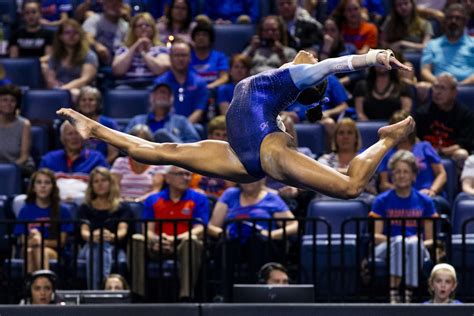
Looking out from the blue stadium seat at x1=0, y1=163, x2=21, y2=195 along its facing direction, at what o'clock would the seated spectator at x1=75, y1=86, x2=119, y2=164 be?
The seated spectator is roughly at 8 o'clock from the blue stadium seat.

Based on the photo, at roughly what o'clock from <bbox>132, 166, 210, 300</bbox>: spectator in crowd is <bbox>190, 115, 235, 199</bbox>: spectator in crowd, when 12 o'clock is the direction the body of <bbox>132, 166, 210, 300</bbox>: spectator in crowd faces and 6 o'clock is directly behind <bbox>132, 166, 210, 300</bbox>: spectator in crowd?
<bbox>190, 115, 235, 199</bbox>: spectator in crowd is roughly at 7 o'clock from <bbox>132, 166, 210, 300</bbox>: spectator in crowd.

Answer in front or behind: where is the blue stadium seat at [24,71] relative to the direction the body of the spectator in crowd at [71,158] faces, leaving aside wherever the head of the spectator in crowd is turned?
behind

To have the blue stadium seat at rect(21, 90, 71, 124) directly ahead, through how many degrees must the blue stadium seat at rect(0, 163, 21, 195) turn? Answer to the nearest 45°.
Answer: approximately 180°

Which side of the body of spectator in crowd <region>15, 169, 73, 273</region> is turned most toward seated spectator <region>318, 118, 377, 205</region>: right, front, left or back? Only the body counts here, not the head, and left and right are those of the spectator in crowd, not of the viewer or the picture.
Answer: left

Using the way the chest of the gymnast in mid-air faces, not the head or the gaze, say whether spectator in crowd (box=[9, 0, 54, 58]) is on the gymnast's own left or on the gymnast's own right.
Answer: on the gymnast's own right

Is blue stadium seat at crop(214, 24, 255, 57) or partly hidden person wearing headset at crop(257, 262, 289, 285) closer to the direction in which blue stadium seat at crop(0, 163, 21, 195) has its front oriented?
the partly hidden person wearing headset

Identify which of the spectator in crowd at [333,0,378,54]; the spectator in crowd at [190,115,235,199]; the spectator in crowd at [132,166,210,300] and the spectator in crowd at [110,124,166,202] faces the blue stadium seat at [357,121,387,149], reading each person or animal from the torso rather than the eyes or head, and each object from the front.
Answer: the spectator in crowd at [333,0,378,54]
